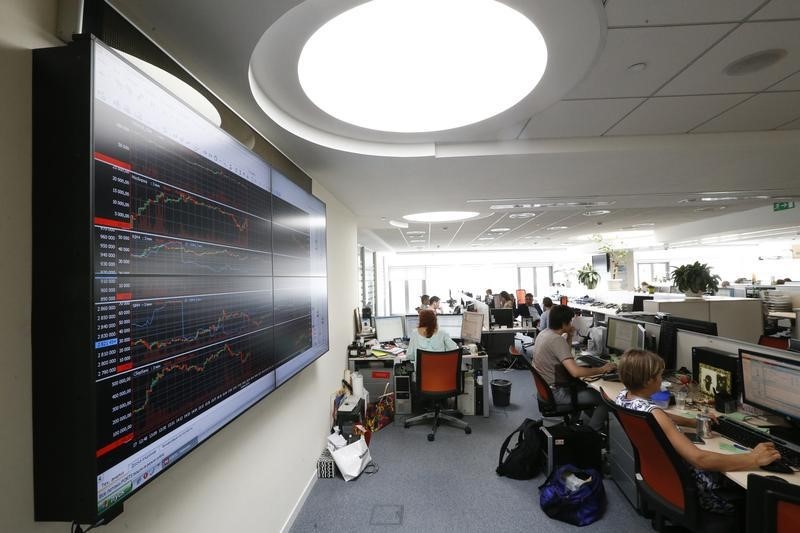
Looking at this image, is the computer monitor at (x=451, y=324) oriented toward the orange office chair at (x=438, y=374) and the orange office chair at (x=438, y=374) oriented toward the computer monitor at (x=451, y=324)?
yes

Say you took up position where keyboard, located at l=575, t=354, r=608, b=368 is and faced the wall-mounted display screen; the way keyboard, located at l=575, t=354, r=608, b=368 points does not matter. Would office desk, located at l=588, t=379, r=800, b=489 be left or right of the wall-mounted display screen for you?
left

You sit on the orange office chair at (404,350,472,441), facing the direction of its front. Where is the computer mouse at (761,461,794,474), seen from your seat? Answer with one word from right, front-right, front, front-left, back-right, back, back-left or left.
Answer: back-right

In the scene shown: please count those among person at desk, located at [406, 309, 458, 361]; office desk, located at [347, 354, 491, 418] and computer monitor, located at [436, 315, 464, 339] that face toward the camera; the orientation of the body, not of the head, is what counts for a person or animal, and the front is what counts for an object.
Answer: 2

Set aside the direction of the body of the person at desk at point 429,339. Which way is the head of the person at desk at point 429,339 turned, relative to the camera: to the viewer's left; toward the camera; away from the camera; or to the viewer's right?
away from the camera

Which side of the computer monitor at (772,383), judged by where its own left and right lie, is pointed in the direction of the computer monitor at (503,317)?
right

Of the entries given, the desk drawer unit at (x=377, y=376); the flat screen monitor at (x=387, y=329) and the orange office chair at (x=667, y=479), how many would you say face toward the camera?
2

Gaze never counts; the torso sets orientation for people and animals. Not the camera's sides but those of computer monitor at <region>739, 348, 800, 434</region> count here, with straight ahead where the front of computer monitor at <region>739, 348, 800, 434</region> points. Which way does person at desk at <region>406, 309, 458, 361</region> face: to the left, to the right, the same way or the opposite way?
to the right

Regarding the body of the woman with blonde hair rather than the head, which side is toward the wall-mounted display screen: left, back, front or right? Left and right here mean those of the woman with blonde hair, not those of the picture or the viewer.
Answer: back

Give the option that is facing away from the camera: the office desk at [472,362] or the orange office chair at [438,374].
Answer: the orange office chair

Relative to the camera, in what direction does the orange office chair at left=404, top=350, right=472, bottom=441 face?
facing away from the viewer

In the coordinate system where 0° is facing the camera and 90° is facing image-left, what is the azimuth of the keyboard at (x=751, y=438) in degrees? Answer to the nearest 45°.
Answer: approximately 45°

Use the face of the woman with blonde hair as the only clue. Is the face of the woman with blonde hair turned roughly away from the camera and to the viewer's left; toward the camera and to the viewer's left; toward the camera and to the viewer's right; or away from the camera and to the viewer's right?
away from the camera and to the viewer's right
